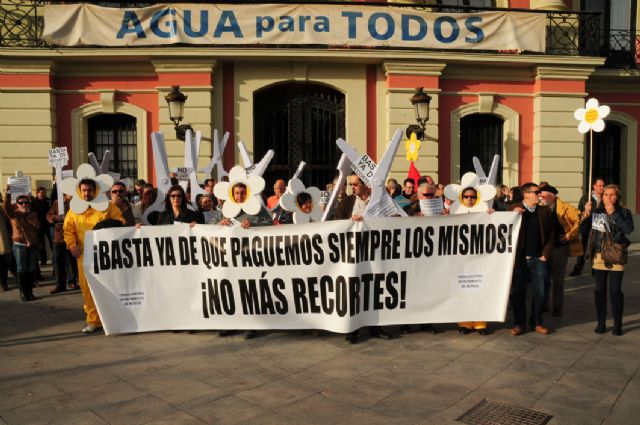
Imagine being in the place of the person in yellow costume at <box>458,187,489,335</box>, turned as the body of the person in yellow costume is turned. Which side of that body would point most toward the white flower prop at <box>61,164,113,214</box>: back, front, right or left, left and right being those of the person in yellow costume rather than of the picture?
right

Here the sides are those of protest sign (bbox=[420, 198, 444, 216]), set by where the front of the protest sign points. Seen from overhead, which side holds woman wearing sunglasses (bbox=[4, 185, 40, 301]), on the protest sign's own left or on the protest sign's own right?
on the protest sign's own right

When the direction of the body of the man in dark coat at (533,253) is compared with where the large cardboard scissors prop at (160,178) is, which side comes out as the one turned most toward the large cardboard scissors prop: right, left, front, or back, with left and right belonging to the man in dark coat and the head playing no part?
right

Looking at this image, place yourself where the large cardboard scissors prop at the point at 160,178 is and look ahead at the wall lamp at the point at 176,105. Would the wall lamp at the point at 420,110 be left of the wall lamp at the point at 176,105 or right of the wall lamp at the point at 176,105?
right

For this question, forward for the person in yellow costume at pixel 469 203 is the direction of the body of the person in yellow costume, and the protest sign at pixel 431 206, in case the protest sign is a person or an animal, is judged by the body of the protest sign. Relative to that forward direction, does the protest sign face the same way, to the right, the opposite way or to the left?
the same way

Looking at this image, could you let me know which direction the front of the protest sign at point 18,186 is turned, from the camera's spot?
facing the viewer

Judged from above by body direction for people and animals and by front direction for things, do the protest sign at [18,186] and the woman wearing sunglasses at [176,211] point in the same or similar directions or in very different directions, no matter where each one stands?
same or similar directions

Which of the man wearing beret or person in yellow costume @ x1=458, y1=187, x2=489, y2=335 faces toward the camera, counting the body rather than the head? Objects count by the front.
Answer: the person in yellow costume

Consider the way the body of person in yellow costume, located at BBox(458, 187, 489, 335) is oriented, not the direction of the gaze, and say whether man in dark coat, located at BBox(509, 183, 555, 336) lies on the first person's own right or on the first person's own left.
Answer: on the first person's own left

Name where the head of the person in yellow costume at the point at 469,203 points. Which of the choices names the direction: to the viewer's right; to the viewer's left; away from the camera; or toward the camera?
toward the camera

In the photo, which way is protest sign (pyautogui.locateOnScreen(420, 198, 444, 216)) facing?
toward the camera

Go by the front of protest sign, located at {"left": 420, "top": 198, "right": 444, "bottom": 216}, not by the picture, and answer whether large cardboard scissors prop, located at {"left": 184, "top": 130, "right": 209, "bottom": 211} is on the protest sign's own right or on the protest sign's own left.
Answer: on the protest sign's own right

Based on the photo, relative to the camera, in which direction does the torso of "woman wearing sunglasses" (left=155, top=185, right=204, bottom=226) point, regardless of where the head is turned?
toward the camera

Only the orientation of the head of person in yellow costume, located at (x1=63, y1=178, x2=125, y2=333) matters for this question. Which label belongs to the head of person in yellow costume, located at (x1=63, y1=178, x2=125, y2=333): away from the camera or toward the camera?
toward the camera
